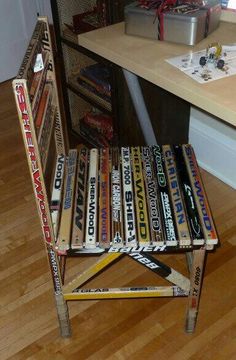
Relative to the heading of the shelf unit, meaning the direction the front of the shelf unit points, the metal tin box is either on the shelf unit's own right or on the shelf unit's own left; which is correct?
on the shelf unit's own left
